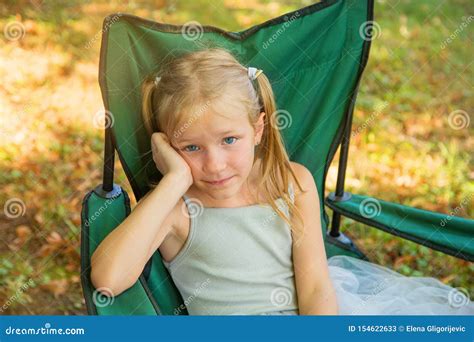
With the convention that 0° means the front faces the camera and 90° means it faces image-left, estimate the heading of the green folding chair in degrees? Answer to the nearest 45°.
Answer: approximately 315°

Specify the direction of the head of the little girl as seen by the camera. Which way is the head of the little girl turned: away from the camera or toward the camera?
toward the camera

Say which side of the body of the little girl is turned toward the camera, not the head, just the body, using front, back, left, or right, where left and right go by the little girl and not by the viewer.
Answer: front
